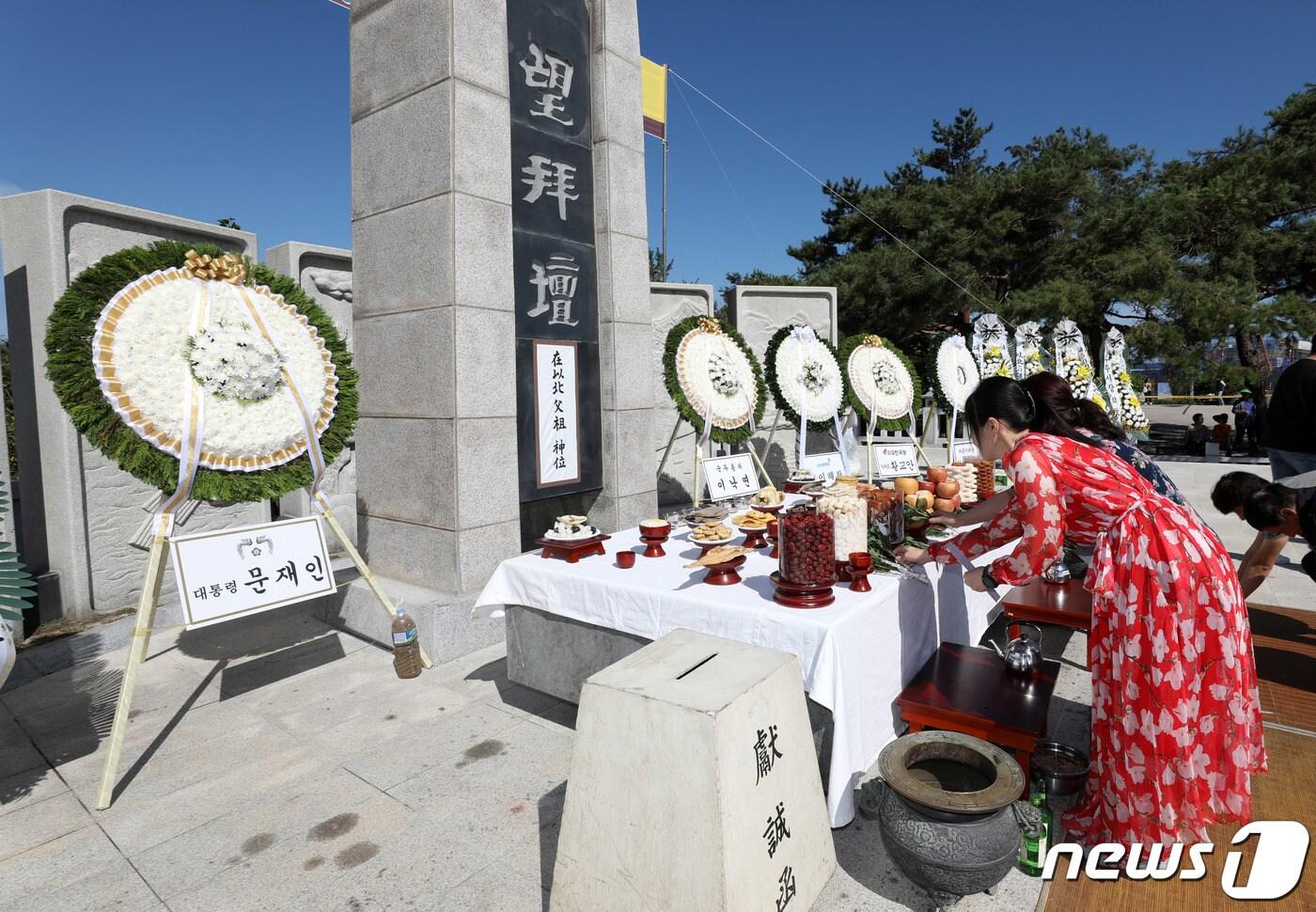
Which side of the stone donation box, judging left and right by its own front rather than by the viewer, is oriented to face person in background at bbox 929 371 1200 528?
left

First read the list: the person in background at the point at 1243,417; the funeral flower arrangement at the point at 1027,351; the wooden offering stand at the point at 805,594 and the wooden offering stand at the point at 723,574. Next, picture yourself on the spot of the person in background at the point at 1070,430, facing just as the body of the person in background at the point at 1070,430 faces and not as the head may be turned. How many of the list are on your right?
2

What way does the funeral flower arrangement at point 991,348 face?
toward the camera

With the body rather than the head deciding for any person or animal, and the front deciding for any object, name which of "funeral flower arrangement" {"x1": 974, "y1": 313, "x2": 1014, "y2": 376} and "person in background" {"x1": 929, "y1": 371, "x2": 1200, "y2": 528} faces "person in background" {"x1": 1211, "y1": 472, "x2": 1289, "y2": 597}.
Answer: the funeral flower arrangement

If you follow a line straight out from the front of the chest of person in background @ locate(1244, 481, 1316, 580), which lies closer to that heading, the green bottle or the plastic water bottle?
the plastic water bottle

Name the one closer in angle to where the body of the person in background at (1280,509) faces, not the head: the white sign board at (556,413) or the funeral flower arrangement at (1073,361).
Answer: the white sign board

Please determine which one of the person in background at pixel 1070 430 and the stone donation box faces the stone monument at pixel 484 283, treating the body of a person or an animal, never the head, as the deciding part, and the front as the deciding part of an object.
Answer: the person in background

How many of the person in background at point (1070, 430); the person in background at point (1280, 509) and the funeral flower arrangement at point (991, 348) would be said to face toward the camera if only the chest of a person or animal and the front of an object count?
1

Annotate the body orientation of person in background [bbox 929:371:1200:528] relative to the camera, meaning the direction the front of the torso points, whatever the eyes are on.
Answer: to the viewer's left

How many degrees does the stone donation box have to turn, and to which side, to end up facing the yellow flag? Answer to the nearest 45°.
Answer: approximately 135° to its left

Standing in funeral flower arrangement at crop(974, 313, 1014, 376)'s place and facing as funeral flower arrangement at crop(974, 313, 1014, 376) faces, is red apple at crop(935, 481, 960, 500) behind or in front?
in front

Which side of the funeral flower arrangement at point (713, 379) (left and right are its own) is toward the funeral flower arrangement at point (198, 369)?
right

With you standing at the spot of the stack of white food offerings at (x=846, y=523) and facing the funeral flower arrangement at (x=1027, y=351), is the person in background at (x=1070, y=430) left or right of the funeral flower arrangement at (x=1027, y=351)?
right

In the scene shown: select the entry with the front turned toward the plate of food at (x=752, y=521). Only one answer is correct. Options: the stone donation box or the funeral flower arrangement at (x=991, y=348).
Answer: the funeral flower arrangement

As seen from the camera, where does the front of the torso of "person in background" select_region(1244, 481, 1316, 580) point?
to the viewer's left

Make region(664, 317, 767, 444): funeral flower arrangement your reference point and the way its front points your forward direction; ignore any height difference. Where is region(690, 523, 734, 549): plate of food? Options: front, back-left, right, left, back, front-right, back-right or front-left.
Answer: front-right

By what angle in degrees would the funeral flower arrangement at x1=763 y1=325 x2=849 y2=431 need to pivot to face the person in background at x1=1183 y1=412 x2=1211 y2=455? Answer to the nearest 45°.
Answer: approximately 90° to its left
